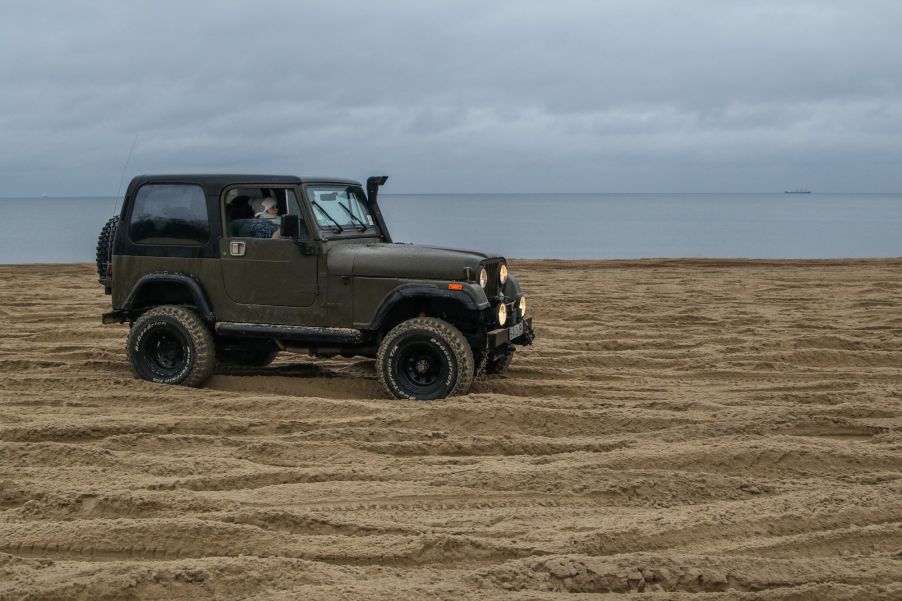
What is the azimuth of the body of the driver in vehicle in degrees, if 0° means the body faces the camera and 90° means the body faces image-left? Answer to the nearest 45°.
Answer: approximately 270°
